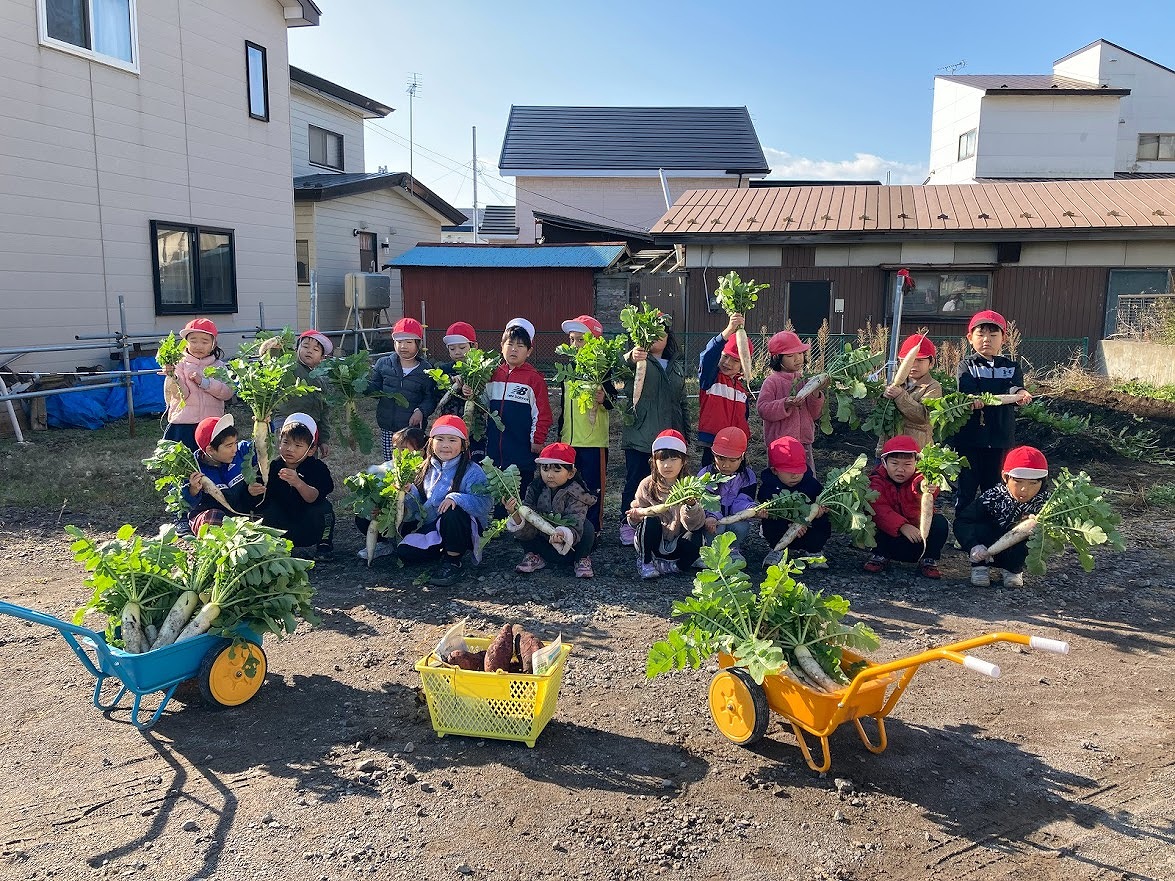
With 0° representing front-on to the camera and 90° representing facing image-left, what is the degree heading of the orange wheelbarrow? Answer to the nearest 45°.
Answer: approximately 135°

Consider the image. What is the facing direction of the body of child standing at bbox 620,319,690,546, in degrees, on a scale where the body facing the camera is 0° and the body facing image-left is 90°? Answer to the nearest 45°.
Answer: approximately 0°

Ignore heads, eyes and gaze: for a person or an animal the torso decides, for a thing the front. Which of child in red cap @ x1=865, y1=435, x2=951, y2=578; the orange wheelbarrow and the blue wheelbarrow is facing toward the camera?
the child in red cap

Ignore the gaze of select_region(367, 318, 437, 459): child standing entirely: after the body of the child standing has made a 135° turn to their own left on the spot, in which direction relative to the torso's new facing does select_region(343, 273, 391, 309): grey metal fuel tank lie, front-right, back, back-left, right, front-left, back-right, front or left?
front-left

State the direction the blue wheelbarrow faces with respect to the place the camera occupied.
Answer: facing away from the viewer and to the right of the viewer

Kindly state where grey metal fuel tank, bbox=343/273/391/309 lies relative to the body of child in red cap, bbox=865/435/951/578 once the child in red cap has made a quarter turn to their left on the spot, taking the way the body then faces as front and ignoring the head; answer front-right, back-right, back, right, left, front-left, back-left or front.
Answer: back-left

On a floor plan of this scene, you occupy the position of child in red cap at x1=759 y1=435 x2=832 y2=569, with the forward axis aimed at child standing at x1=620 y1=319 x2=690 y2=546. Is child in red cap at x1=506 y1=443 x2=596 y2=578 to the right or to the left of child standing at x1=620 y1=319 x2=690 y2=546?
left

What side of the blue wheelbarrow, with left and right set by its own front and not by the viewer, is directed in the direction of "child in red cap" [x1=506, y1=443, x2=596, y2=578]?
front

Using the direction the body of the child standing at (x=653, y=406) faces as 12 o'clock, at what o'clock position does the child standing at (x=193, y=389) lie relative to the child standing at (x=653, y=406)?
the child standing at (x=193, y=389) is roughly at 3 o'clock from the child standing at (x=653, y=406).

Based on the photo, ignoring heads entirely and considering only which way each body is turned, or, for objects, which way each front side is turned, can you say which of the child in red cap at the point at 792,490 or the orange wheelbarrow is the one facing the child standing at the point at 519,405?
the orange wheelbarrow

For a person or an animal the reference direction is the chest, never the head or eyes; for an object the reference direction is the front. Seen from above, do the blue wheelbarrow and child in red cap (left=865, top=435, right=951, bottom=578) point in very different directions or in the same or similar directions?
very different directions

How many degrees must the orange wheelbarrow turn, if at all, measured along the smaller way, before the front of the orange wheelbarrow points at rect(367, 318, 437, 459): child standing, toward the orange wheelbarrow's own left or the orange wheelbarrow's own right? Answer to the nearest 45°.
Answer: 0° — it already faces them
